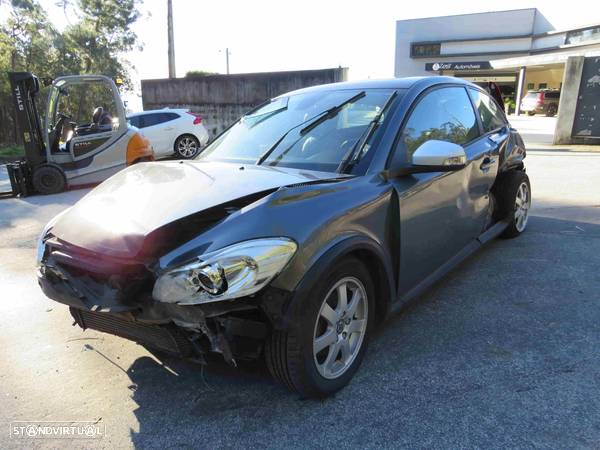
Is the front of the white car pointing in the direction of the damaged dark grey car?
no

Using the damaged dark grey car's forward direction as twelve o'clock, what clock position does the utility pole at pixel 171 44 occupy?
The utility pole is roughly at 4 o'clock from the damaged dark grey car.

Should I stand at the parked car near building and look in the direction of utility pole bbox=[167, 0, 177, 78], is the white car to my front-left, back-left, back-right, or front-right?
front-left

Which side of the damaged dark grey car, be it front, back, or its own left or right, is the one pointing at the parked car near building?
back

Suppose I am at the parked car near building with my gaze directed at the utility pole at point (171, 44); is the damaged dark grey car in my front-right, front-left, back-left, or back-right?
front-left

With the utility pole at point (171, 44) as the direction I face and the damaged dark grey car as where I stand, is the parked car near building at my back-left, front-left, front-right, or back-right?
front-right

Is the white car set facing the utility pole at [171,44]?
no
